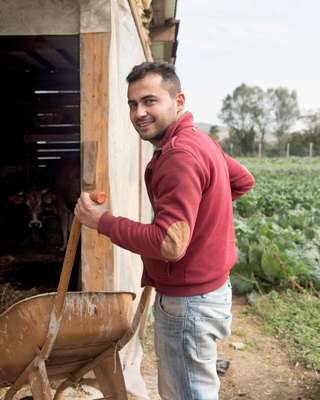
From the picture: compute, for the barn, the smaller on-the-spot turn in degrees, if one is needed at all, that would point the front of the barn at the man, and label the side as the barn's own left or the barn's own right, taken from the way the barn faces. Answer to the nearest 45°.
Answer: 0° — it already faces them

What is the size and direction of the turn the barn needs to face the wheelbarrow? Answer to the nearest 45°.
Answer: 0° — it already faces it

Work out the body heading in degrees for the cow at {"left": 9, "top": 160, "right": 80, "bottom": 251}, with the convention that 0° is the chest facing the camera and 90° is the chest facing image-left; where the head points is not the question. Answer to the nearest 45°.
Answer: approximately 45°

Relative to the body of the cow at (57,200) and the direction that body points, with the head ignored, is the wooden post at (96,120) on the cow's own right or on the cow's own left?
on the cow's own left

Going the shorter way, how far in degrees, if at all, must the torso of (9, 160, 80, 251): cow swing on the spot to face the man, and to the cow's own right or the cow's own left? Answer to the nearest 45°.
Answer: approximately 45° to the cow's own left
